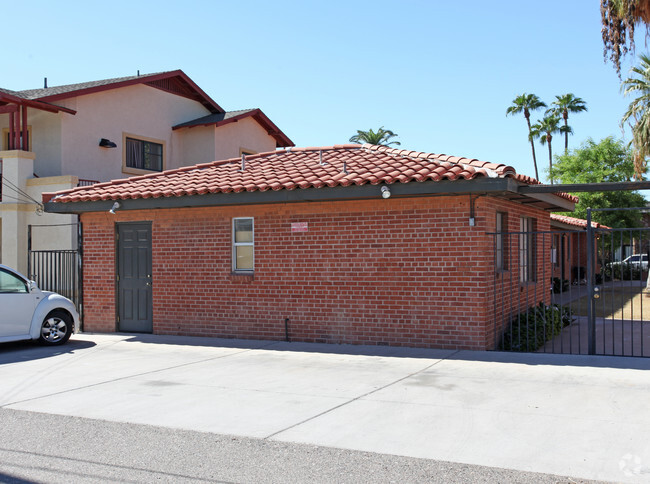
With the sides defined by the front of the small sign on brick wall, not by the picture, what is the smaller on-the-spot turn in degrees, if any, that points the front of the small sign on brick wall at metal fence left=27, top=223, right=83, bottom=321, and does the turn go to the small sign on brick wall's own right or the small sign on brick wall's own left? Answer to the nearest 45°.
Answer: approximately 135° to the small sign on brick wall's own right

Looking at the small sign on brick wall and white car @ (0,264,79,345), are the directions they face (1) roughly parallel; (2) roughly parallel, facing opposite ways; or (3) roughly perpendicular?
roughly perpendicular

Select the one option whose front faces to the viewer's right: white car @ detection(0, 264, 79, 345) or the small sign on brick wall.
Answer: the white car

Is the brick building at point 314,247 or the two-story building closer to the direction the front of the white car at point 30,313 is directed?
the brick building

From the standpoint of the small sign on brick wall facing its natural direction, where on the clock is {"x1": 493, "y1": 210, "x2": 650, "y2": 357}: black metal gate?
The black metal gate is roughly at 9 o'clock from the small sign on brick wall.

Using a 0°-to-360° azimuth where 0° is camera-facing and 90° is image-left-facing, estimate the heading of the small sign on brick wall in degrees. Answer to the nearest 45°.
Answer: approximately 0°

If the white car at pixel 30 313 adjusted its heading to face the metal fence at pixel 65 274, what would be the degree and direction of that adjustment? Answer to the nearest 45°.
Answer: approximately 90° to its left

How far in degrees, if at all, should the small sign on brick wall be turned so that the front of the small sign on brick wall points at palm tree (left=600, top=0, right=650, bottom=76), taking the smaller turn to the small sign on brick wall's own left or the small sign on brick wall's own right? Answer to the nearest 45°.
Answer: approximately 90° to the small sign on brick wall's own left

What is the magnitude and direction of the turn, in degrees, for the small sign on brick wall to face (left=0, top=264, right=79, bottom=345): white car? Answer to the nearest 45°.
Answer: approximately 90° to its right

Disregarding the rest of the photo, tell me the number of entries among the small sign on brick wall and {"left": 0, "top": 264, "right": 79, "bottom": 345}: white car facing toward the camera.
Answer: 1

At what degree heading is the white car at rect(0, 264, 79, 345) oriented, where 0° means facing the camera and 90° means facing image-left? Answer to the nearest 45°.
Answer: approximately 270°
